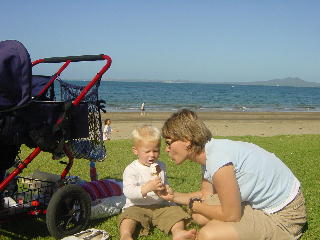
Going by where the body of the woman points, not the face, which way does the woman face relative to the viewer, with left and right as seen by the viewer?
facing to the left of the viewer

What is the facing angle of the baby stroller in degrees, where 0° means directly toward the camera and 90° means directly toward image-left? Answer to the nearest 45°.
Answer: approximately 45°

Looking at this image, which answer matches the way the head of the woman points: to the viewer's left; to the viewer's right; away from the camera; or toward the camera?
to the viewer's left
